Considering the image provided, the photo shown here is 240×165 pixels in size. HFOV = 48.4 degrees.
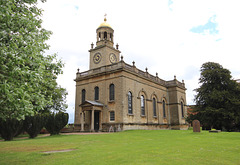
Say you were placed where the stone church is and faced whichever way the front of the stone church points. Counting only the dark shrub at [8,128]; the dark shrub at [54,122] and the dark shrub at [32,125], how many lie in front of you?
3

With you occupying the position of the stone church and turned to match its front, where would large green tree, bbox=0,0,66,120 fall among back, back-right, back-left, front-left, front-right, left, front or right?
front-left

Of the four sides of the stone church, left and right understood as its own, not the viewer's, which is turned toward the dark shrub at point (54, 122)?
front

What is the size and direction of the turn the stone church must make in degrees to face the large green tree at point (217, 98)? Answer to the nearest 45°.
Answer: approximately 135° to its left

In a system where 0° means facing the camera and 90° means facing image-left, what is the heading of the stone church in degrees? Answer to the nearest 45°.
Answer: approximately 45°

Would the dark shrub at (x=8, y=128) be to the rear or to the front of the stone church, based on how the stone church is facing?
to the front
